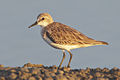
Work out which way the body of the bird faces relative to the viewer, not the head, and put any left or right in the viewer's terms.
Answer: facing to the left of the viewer
